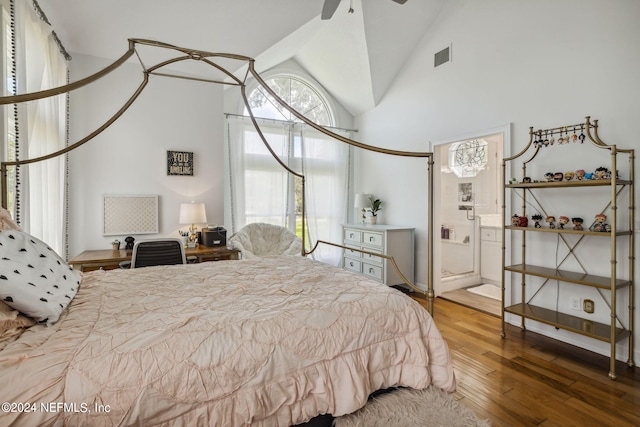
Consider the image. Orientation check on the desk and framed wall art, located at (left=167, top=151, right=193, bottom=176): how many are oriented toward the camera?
2

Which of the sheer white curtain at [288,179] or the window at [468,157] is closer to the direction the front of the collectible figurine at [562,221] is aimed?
the sheer white curtain

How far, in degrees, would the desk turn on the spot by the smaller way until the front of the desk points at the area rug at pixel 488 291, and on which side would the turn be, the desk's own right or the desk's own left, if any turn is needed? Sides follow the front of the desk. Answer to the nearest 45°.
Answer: approximately 90° to the desk's own left

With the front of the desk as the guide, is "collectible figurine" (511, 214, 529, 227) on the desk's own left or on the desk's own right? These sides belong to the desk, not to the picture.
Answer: on the desk's own left

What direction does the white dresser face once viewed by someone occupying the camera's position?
facing the viewer and to the left of the viewer

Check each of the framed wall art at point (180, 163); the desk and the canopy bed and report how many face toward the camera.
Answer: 2

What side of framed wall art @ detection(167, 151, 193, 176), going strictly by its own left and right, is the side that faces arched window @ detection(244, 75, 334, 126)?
left

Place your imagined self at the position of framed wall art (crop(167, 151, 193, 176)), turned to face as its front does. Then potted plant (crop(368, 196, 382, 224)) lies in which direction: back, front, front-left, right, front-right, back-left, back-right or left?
left

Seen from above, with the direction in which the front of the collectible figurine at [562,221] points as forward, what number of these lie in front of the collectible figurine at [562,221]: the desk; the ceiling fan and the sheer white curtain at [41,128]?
3

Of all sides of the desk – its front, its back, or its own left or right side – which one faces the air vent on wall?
left

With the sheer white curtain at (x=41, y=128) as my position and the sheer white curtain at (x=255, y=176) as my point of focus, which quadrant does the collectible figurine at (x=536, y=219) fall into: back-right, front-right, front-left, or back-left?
front-right

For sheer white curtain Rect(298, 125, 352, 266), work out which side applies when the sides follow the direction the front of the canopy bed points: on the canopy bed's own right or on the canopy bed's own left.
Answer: on the canopy bed's own left

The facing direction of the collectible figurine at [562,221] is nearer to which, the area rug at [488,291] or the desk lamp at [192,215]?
the desk lamp

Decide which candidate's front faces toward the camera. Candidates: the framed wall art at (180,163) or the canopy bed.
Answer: the framed wall art

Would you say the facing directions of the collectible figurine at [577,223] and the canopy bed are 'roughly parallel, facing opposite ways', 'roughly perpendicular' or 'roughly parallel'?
roughly parallel, facing opposite ways

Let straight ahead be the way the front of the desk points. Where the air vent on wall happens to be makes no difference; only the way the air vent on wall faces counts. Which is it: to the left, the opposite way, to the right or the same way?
to the right

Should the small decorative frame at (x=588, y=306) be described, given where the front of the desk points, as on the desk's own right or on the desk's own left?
on the desk's own left

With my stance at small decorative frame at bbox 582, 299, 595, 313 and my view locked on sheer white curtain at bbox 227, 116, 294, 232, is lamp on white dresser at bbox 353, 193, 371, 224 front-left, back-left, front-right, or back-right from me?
front-right

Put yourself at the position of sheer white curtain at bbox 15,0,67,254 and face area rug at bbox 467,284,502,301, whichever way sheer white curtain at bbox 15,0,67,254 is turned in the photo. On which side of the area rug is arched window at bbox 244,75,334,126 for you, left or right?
left

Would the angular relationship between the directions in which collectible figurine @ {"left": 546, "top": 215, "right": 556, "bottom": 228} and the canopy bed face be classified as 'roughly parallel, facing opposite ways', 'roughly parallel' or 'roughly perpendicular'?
roughly parallel, facing opposite ways
